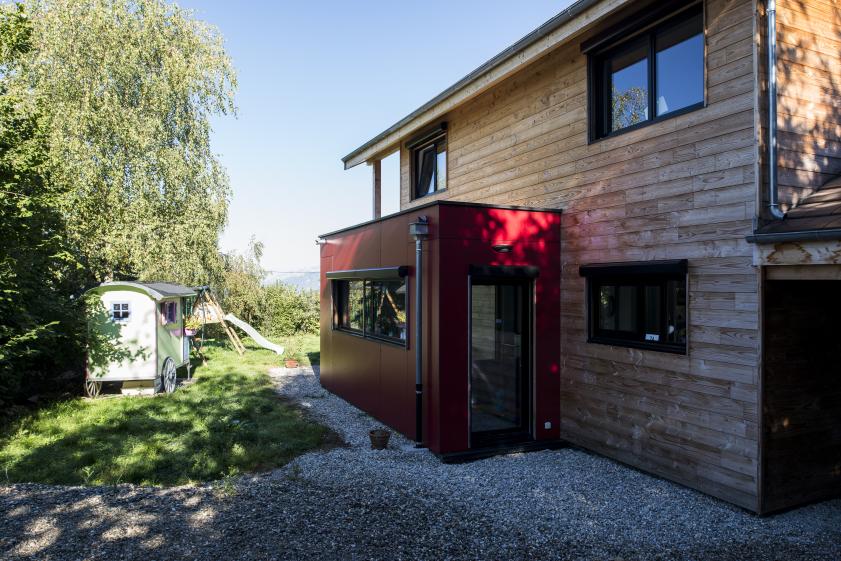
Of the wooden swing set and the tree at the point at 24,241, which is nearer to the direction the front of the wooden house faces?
the tree

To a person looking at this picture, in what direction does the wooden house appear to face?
facing the viewer and to the left of the viewer

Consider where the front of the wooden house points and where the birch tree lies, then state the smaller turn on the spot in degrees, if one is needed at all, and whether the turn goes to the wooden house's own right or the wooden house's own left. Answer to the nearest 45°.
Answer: approximately 90° to the wooden house's own right

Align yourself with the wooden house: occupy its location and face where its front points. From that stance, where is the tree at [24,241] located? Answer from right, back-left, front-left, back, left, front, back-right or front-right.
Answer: front-right

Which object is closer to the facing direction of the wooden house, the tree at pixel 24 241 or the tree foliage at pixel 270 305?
the tree

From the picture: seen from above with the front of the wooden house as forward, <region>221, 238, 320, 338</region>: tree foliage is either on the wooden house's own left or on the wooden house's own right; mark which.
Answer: on the wooden house's own right

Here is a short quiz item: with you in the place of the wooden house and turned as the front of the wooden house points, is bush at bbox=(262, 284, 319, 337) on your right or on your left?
on your right

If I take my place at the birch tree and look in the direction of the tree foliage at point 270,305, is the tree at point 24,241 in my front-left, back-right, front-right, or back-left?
back-right
